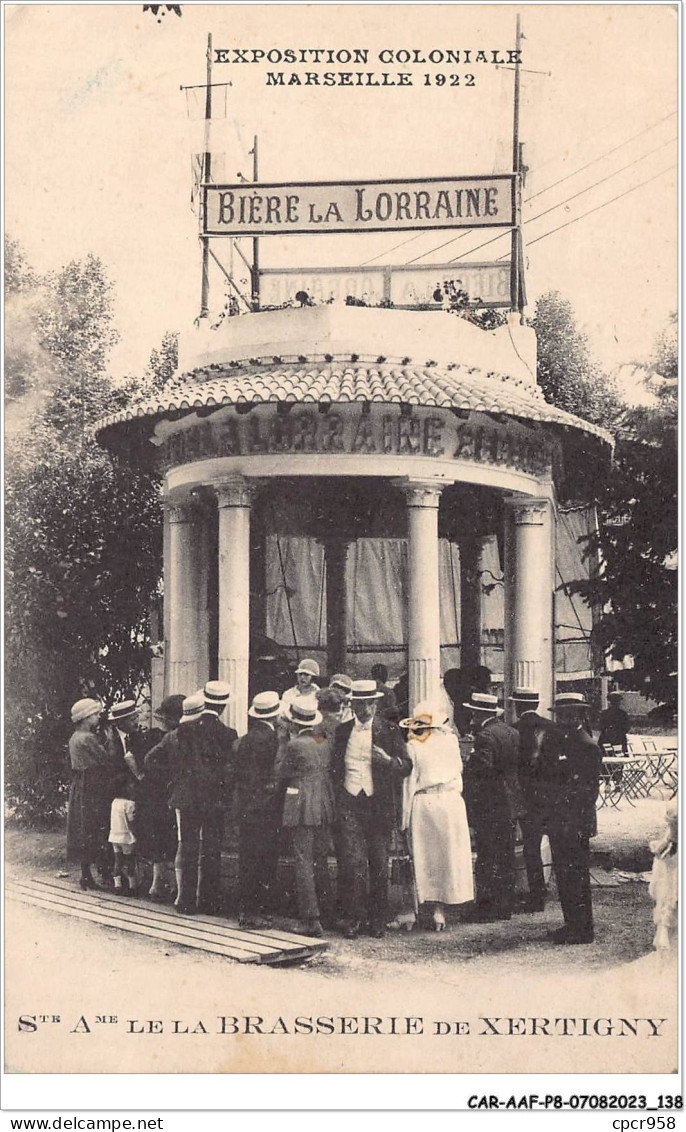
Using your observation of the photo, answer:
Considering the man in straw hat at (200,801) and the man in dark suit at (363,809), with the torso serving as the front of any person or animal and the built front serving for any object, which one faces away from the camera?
the man in straw hat

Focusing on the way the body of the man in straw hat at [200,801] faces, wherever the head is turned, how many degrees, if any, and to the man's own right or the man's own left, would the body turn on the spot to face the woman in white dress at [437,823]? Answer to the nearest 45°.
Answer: approximately 90° to the man's own right

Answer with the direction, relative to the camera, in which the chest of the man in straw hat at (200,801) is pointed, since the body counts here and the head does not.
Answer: away from the camera

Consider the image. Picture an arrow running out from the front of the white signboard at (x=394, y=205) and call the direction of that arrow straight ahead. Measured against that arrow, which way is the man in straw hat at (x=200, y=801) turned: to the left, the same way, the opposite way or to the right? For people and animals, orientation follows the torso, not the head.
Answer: the opposite way
